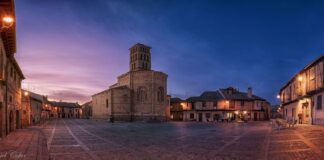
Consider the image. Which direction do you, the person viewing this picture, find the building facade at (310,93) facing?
facing the viewer and to the left of the viewer
